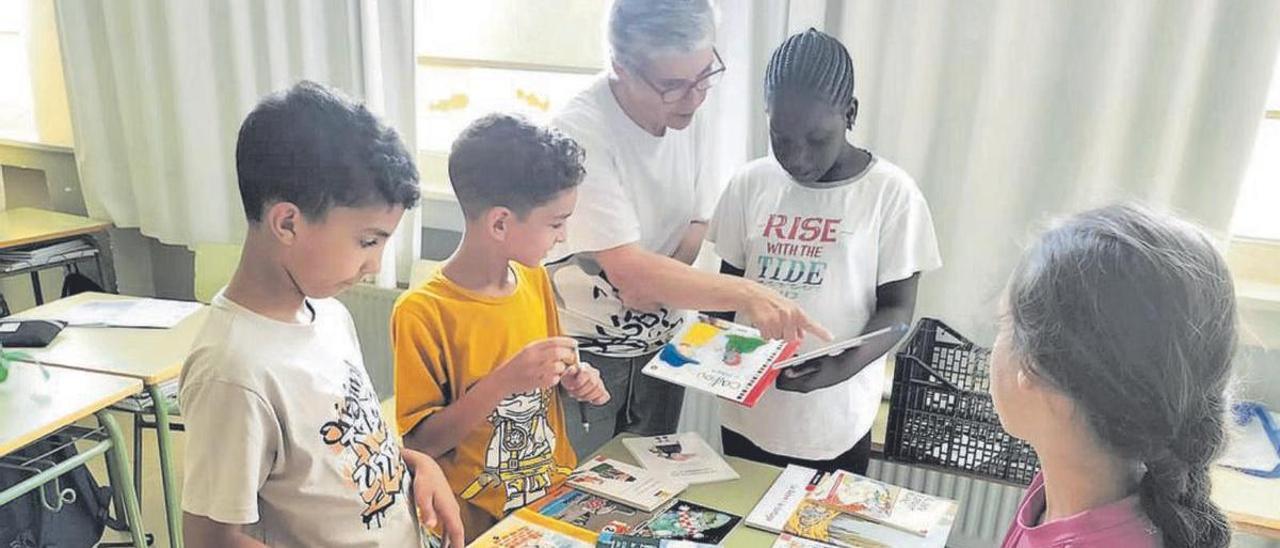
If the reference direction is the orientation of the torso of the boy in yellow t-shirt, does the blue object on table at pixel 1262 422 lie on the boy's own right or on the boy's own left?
on the boy's own left

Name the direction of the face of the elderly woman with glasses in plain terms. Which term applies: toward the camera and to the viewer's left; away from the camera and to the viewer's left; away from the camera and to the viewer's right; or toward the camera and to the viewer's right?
toward the camera and to the viewer's right

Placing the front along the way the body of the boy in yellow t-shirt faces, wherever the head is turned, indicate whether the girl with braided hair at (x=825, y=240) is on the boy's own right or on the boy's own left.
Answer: on the boy's own left

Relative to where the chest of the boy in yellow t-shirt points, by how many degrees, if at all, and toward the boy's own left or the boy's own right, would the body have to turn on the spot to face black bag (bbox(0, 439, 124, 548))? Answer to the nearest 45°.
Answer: approximately 180°

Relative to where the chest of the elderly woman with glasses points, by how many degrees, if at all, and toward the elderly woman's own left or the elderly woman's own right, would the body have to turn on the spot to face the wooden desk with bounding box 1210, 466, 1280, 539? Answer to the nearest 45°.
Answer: approximately 45° to the elderly woman's own left

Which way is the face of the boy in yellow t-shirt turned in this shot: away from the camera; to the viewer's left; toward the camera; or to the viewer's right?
to the viewer's right

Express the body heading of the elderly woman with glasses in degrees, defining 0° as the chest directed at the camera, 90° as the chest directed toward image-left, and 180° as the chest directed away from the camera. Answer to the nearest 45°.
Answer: approximately 315°

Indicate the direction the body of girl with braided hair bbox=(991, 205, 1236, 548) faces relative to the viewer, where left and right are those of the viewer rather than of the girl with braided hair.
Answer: facing away from the viewer and to the left of the viewer

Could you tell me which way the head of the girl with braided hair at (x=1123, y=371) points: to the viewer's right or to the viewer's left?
to the viewer's left

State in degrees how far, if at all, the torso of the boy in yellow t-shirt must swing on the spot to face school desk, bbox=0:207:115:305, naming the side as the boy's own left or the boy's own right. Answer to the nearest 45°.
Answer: approximately 180°

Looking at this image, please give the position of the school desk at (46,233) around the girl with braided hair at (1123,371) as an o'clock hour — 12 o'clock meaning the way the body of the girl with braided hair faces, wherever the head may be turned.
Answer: The school desk is roughly at 11 o'clock from the girl with braided hair.

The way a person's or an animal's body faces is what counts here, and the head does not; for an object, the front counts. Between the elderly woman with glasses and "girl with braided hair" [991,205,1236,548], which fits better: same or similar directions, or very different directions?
very different directions
